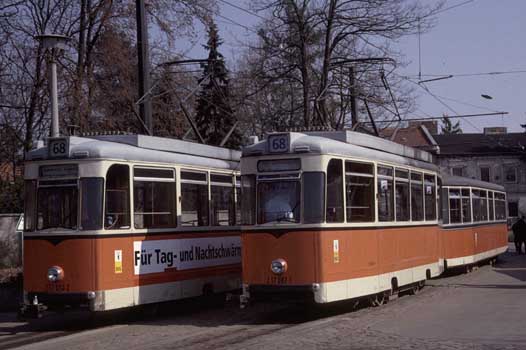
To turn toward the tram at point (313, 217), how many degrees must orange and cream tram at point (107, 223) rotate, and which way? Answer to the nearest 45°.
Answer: approximately 135° to its left

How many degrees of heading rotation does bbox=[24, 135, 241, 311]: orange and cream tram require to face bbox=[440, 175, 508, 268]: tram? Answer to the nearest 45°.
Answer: approximately 180°

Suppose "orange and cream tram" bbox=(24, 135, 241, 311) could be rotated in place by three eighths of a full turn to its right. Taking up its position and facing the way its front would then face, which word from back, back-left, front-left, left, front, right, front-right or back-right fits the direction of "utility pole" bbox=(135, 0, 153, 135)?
front

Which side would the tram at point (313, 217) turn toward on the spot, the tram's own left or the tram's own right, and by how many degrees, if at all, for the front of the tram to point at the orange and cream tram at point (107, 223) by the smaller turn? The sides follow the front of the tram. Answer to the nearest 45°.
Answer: approximately 45° to the tram's own right

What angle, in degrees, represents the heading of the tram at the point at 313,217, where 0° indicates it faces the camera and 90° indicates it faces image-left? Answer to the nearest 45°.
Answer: approximately 45°

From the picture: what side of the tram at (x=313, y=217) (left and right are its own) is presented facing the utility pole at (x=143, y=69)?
right

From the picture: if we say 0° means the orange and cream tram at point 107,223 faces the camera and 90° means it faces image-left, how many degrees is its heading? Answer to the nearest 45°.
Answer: approximately 45°

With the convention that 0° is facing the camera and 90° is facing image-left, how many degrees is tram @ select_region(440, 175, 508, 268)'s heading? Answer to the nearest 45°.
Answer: approximately 45°

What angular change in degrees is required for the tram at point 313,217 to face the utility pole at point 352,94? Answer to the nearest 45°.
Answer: approximately 135° to its right
